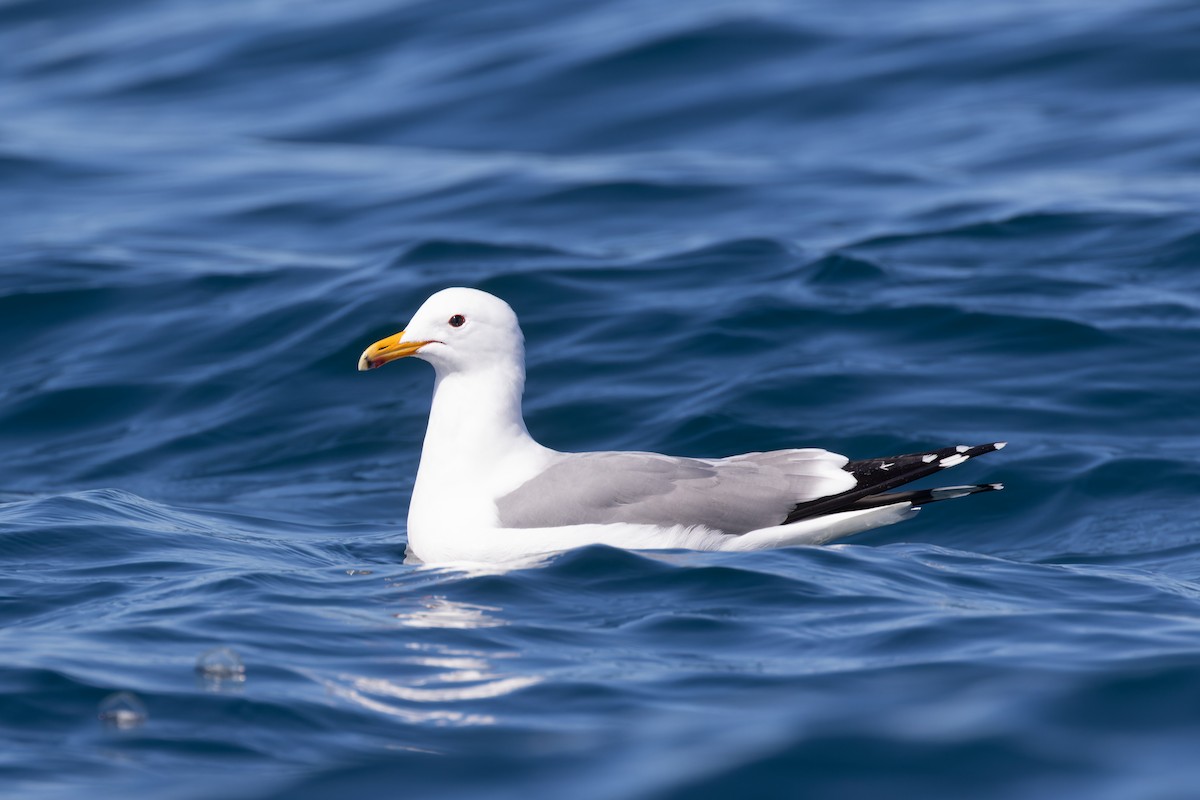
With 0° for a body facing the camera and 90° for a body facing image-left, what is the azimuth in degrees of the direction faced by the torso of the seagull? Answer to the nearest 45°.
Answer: approximately 90°

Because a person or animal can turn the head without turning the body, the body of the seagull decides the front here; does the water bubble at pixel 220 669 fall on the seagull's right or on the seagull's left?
on the seagull's left

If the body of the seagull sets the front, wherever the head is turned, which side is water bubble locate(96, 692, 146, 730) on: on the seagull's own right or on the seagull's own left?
on the seagull's own left
